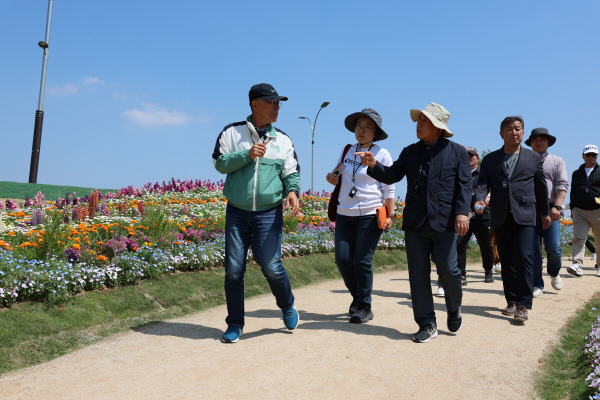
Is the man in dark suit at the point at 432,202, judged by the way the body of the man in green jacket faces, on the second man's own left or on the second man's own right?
on the second man's own left

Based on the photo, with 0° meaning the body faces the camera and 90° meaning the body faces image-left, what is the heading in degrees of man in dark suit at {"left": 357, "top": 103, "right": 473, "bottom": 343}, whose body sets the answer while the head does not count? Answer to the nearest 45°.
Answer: approximately 45°

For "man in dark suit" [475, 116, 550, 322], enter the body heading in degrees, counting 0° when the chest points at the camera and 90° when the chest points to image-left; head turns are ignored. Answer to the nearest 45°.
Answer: approximately 0°

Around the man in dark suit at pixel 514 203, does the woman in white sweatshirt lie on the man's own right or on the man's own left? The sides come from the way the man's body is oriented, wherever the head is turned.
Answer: on the man's own right

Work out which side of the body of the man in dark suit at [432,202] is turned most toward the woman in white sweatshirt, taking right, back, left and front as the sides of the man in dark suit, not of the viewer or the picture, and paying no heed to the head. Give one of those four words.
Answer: right

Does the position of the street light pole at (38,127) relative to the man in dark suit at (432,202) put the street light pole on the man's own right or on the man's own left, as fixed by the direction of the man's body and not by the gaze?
on the man's own right

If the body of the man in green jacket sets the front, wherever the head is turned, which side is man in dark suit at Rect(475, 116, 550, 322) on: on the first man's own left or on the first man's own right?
on the first man's own left

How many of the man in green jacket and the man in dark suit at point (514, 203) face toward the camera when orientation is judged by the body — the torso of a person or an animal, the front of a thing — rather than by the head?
2
